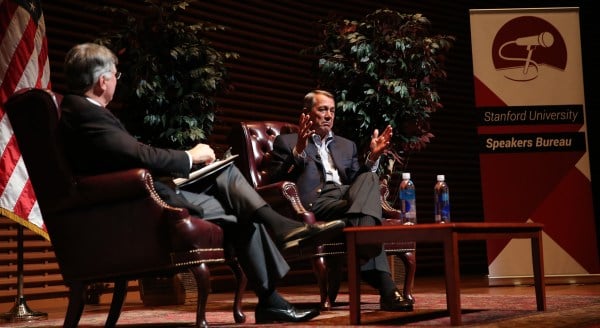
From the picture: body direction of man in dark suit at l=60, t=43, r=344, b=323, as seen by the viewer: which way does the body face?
to the viewer's right

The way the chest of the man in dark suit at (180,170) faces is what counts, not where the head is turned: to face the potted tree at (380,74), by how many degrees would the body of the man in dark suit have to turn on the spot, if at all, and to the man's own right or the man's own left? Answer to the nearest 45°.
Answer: approximately 45° to the man's own left

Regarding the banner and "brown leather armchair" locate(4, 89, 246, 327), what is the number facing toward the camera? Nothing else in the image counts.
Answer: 1

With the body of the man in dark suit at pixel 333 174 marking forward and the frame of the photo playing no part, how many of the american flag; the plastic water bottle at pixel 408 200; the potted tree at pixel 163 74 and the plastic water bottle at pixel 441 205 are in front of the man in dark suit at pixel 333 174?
2

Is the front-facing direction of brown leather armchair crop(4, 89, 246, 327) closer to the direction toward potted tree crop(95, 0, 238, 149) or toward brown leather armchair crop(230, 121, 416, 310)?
the brown leather armchair

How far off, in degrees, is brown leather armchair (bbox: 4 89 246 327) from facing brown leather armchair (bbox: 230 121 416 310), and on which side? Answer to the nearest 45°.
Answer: approximately 45° to its left

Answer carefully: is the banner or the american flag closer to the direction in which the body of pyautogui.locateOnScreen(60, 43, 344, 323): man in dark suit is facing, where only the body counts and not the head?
the banner

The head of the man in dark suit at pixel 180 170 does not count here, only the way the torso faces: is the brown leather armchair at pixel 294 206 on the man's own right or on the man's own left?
on the man's own left

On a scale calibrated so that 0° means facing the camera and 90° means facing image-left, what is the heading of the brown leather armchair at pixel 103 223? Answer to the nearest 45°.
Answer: approximately 270°

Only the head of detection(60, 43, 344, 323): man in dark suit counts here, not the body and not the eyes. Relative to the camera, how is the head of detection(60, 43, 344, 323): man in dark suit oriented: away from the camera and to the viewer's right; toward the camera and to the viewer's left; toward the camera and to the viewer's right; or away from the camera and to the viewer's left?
away from the camera and to the viewer's right
